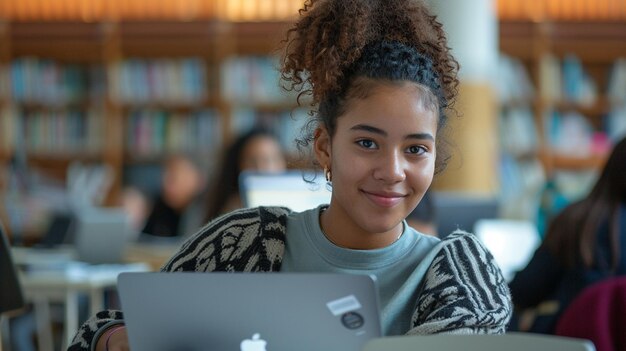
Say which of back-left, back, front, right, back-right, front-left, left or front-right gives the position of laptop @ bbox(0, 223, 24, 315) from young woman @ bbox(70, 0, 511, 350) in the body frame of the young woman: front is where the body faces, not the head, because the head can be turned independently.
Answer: back-right

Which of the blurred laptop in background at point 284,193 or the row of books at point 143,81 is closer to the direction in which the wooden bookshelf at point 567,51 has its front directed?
the blurred laptop in background

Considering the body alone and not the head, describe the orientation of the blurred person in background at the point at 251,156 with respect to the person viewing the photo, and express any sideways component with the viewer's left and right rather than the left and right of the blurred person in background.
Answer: facing the viewer and to the right of the viewer

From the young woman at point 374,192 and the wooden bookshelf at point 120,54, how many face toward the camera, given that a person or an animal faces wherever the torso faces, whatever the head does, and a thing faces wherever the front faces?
2

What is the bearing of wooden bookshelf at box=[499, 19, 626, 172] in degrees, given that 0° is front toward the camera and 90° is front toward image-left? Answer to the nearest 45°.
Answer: approximately 0°

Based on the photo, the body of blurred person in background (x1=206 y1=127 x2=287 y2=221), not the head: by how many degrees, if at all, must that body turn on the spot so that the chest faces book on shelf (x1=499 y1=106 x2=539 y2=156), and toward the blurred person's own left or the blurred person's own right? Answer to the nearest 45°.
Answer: approximately 90° to the blurred person's own left

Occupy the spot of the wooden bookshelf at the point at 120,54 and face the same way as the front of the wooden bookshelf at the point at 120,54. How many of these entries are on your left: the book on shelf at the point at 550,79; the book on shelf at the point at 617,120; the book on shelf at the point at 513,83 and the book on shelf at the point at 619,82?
4

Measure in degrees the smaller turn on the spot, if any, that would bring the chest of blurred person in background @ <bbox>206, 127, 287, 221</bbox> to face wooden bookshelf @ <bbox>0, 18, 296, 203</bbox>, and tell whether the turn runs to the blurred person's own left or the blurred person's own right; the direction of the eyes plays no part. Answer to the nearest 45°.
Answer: approximately 135° to the blurred person's own left

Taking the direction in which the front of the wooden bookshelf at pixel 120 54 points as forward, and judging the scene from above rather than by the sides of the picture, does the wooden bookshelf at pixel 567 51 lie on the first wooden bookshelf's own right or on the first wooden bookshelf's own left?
on the first wooden bookshelf's own left

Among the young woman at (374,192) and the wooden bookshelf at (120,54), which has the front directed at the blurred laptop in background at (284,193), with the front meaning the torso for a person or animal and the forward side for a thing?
the wooden bookshelf

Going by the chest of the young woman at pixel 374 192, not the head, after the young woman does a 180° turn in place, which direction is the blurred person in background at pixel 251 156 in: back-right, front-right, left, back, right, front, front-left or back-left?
front

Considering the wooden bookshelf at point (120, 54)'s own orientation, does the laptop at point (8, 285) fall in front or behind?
in front

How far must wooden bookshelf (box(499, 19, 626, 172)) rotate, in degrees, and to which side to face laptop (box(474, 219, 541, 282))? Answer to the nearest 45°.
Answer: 0° — it already faces it

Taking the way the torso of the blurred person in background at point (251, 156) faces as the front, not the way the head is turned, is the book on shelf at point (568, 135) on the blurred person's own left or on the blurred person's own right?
on the blurred person's own left

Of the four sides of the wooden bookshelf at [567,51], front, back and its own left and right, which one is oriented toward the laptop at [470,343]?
front
